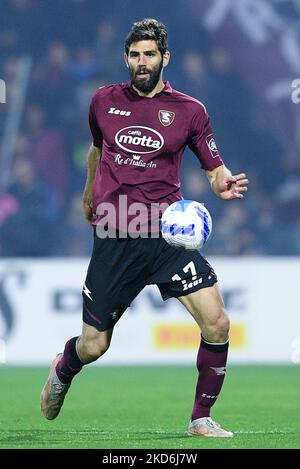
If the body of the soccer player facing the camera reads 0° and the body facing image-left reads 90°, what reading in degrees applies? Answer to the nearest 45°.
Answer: approximately 0°
